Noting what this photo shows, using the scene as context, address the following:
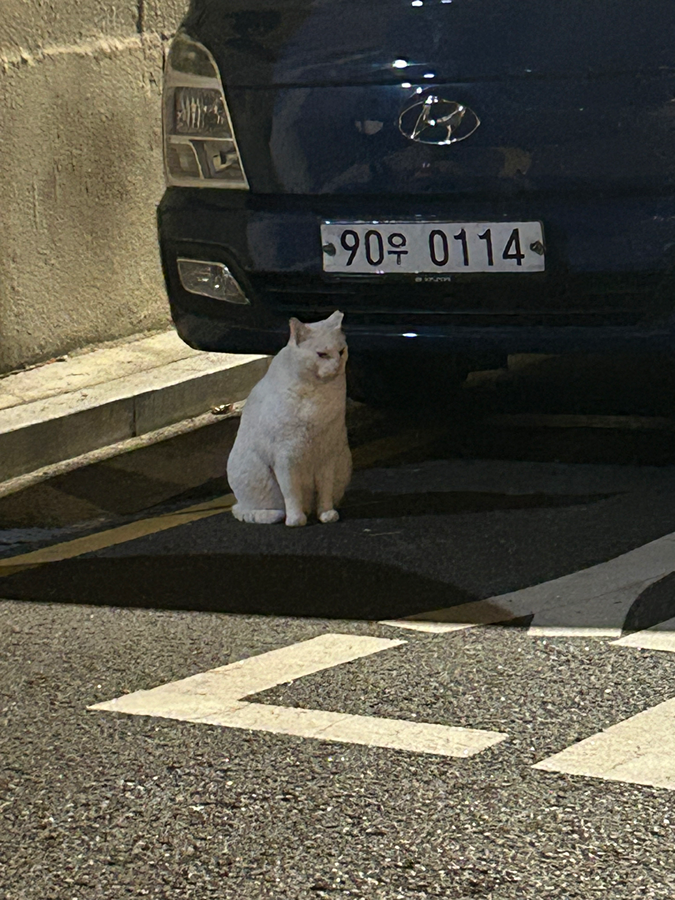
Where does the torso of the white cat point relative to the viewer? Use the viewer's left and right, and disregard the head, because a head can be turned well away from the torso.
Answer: facing the viewer and to the right of the viewer
